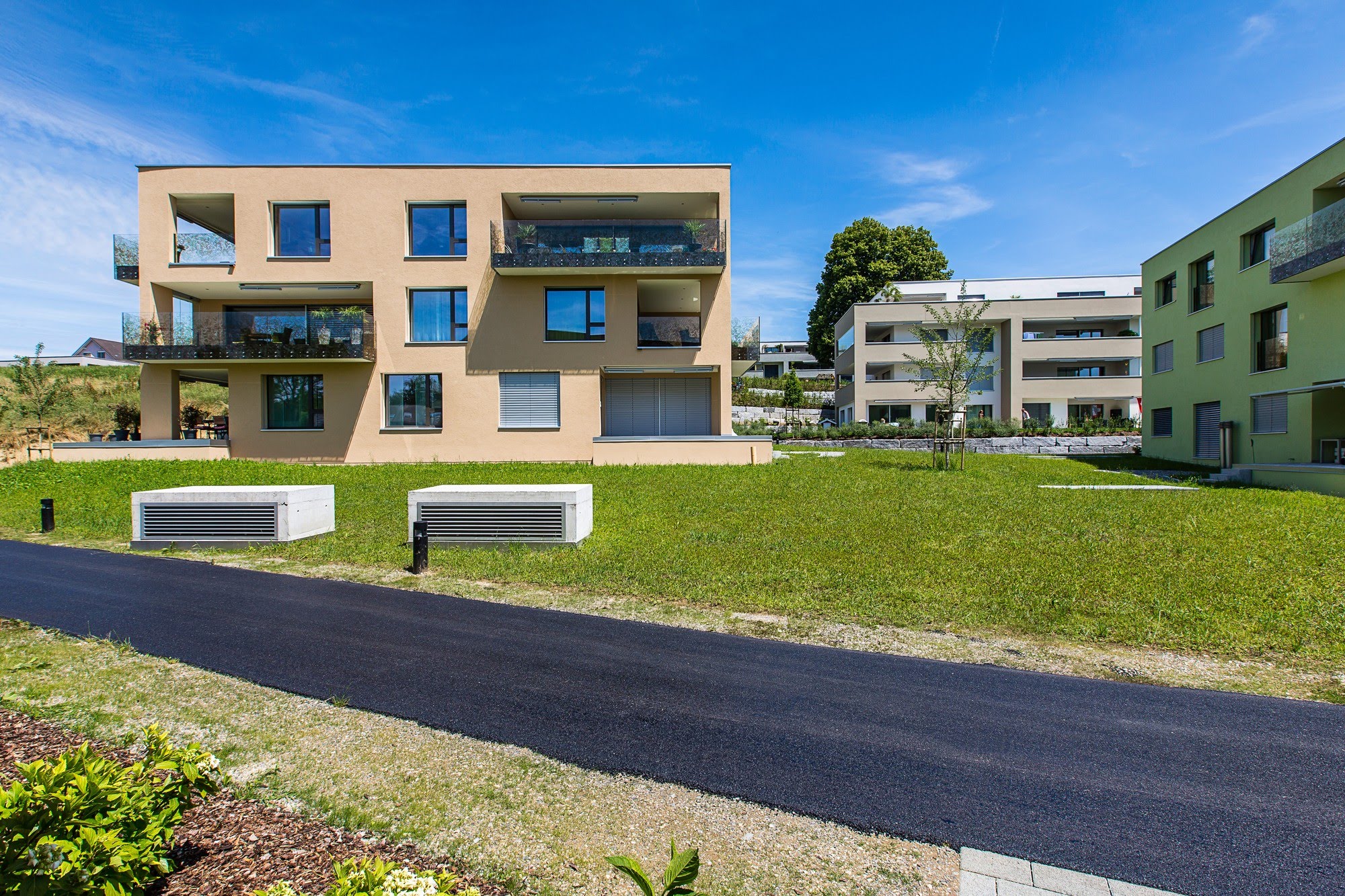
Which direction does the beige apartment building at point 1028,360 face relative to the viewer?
toward the camera

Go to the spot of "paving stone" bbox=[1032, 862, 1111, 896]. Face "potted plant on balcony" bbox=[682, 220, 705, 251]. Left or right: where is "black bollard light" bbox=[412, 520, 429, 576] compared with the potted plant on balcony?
left

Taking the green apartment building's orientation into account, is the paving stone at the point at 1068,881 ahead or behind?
ahead

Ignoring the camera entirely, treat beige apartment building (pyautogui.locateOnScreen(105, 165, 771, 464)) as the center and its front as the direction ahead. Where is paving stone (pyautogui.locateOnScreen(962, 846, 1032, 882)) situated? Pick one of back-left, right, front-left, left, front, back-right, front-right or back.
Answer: front

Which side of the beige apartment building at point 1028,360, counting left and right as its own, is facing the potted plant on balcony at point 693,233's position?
front

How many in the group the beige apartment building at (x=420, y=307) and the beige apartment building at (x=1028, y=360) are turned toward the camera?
2

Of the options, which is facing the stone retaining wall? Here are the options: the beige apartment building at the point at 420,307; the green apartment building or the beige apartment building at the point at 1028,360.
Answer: the beige apartment building at the point at 1028,360

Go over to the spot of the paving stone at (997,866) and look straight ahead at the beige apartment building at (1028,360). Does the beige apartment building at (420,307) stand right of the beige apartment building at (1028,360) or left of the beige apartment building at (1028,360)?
left

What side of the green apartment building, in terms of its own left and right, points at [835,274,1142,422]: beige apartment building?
right

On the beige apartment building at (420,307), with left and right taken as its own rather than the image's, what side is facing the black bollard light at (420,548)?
front

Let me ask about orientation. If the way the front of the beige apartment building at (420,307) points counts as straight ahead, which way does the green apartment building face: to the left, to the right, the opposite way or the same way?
to the right

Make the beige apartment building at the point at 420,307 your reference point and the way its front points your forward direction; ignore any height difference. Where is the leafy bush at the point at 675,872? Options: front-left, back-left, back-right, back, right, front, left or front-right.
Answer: front

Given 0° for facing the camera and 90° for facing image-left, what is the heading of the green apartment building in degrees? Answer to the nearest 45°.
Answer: approximately 45°

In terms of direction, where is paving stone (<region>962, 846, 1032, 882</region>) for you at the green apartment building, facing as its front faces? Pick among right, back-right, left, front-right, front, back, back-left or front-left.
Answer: front-left
